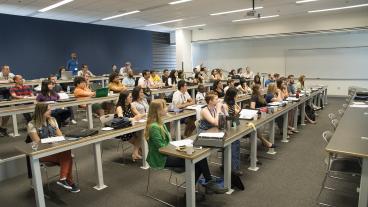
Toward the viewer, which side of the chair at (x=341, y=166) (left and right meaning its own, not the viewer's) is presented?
right

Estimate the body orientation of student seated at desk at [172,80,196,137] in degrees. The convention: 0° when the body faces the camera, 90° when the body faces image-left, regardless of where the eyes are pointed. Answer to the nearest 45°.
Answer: approximately 315°

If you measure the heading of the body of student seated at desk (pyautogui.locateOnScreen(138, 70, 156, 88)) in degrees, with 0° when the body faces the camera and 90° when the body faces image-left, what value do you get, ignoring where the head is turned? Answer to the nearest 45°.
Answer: approximately 315°

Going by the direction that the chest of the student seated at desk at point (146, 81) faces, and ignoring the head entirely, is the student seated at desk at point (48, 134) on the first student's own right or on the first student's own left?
on the first student's own right

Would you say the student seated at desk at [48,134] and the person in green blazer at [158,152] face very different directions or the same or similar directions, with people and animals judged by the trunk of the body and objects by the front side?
same or similar directions

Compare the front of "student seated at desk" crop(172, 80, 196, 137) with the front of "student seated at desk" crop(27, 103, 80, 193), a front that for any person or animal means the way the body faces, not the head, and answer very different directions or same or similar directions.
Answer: same or similar directions

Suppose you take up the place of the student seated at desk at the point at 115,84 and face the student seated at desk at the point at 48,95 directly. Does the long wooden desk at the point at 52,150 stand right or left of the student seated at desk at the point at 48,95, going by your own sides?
left

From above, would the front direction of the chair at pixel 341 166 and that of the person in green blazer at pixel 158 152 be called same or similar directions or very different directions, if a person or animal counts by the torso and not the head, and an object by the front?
same or similar directions

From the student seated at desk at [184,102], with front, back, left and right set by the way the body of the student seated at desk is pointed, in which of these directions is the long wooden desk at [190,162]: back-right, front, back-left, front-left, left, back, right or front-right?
front-right

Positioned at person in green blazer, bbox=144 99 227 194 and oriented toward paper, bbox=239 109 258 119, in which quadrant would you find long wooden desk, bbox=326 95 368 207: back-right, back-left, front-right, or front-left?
front-right

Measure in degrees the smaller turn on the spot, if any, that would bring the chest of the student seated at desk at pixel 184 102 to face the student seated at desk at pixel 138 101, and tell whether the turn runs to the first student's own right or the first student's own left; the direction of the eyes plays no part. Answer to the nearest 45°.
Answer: approximately 90° to the first student's own right
